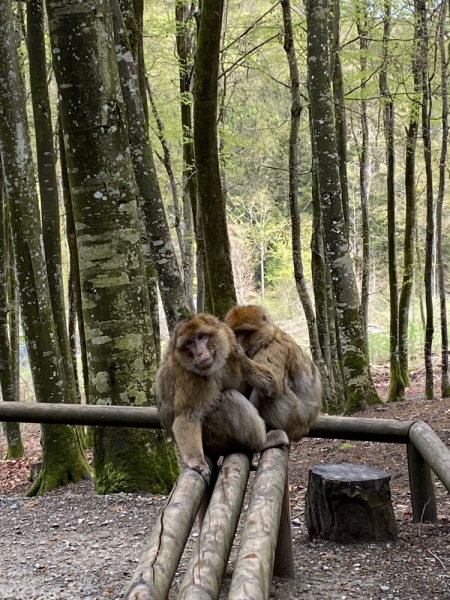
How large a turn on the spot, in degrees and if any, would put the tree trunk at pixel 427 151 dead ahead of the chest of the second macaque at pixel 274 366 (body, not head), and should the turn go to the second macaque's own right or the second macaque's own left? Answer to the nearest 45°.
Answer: approximately 90° to the second macaque's own right

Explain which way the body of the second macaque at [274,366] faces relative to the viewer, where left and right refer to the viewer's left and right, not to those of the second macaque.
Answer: facing to the left of the viewer

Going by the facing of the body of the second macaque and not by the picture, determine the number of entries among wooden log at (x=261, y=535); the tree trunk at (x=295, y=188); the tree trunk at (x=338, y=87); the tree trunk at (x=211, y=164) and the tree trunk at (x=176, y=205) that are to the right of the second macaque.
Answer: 4

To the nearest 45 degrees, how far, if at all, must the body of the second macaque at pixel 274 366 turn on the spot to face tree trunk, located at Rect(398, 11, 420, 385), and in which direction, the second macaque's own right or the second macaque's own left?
approximately 90° to the second macaque's own right

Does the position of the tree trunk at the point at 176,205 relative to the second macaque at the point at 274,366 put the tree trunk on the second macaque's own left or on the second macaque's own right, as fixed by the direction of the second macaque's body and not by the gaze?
on the second macaque's own right

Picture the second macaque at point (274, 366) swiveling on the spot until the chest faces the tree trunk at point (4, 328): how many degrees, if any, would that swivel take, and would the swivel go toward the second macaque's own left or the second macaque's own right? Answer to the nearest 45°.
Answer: approximately 45° to the second macaque's own right

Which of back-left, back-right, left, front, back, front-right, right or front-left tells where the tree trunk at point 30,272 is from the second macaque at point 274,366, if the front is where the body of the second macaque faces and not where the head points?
front-right

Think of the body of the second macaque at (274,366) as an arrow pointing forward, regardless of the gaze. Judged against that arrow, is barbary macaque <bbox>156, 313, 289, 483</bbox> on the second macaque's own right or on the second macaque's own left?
on the second macaque's own left

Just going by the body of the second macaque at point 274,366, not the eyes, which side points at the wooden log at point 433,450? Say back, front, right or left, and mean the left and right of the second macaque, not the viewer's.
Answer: back

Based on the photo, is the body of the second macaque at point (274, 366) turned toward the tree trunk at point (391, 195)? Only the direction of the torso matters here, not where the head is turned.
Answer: no

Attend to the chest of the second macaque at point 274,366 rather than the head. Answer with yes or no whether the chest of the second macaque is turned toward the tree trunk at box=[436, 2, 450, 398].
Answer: no

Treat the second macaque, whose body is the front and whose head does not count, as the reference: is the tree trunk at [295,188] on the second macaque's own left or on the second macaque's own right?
on the second macaque's own right

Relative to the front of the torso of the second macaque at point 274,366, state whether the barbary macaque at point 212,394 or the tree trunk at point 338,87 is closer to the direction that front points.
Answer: the barbary macaque

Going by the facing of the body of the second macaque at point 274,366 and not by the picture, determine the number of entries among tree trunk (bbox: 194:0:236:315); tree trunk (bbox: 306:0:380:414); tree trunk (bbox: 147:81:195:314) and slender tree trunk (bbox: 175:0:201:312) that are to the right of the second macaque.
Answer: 4

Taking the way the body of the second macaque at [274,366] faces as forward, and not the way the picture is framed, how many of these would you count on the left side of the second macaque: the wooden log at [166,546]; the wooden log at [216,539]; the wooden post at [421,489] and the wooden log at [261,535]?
3

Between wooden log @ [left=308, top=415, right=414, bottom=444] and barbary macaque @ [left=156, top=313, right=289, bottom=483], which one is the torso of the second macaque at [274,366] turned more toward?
the barbary macaque

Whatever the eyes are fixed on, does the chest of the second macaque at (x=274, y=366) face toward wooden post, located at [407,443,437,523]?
no
